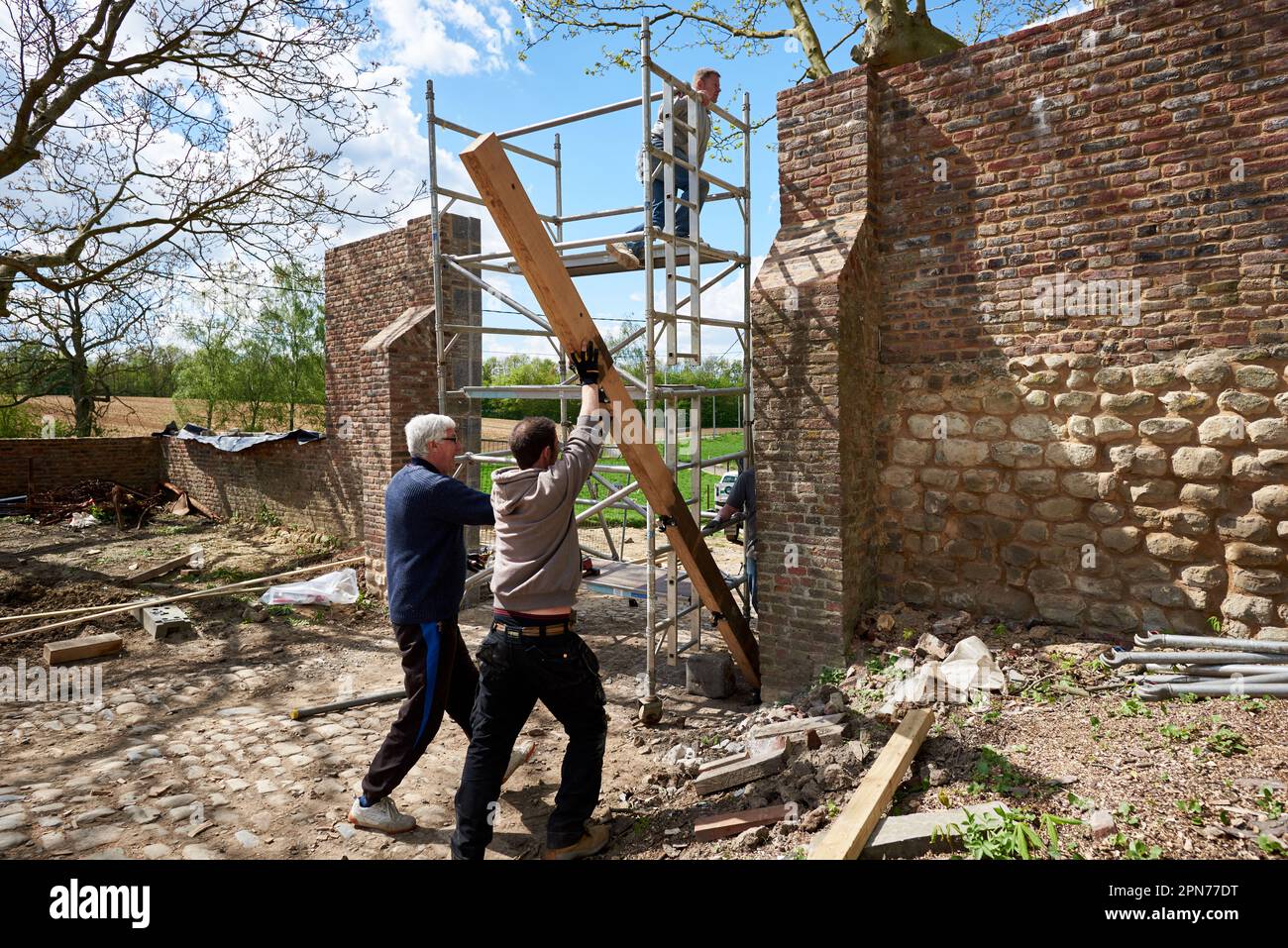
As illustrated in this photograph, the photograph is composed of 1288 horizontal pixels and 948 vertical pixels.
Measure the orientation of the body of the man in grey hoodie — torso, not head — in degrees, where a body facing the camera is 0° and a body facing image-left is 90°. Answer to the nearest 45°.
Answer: approximately 225°

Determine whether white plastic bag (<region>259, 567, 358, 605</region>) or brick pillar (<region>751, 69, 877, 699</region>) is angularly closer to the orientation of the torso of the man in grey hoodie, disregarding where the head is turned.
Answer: the brick pillar

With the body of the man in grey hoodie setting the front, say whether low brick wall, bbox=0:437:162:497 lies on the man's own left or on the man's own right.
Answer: on the man's own left

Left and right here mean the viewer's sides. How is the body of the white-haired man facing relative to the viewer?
facing away from the viewer and to the right of the viewer

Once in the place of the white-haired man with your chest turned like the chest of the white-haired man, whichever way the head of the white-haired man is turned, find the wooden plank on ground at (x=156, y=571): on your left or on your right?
on your left

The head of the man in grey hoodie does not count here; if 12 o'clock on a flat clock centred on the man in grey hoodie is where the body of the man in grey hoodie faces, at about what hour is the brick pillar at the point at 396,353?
The brick pillar is roughly at 10 o'clock from the man in grey hoodie.

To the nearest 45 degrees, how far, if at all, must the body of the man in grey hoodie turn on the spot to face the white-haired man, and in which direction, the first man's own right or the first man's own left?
approximately 90° to the first man's own left

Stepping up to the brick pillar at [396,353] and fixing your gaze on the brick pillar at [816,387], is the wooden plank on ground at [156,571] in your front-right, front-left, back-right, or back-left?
back-right
